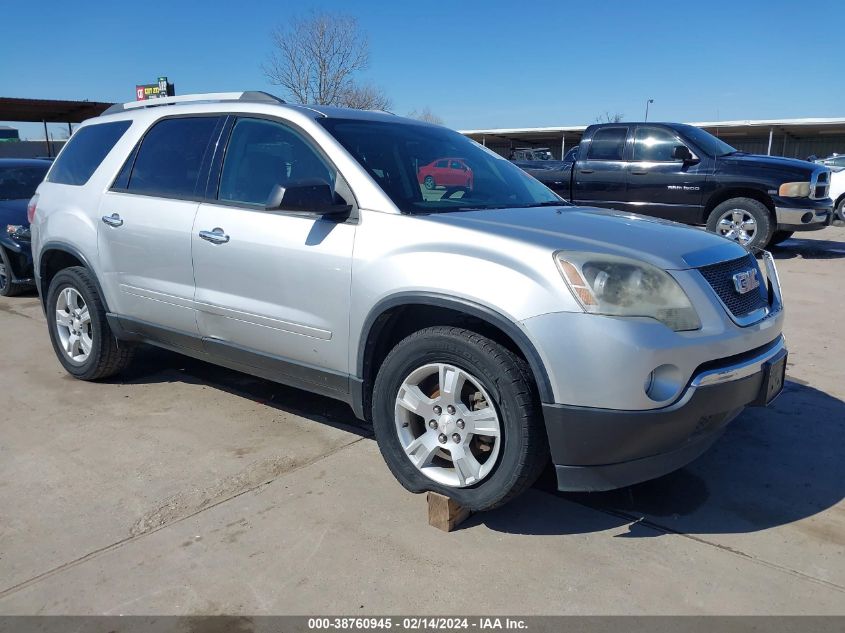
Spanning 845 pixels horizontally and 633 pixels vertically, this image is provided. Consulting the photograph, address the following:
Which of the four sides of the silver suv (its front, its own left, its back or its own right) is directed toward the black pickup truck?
left

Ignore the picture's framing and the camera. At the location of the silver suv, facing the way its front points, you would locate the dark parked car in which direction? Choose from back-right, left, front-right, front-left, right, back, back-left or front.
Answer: back

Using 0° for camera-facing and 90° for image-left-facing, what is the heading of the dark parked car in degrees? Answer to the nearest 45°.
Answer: approximately 315°

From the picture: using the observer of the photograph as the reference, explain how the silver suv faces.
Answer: facing the viewer and to the right of the viewer

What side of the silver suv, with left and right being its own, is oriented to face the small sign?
back

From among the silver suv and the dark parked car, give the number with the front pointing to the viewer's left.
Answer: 0
